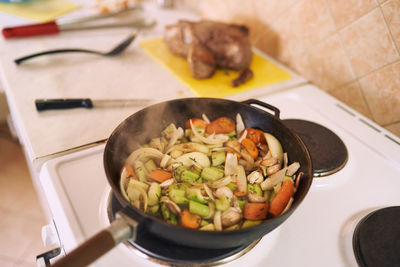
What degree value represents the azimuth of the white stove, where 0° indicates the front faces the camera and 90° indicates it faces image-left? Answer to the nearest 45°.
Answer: approximately 45°

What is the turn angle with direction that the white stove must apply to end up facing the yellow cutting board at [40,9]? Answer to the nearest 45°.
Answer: approximately 90° to its right

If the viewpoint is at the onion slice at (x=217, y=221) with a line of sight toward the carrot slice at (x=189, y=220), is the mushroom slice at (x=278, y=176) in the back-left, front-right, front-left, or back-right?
back-right

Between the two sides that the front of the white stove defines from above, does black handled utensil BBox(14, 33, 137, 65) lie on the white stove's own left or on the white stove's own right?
on the white stove's own right
